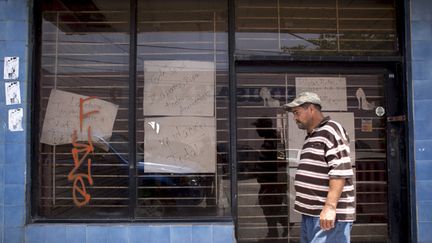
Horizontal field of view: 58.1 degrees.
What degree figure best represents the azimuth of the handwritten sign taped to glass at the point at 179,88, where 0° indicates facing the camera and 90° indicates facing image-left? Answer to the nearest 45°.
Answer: approximately 0°

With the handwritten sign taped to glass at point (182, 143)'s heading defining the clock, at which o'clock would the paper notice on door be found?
The paper notice on door is roughly at 9 o'clock from the handwritten sign taped to glass.

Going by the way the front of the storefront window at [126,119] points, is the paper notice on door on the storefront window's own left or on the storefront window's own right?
on the storefront window's own left

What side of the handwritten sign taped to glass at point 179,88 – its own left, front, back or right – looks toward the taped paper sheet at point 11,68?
right

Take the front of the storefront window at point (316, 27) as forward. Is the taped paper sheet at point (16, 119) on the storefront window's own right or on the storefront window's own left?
on the storefront window's own right

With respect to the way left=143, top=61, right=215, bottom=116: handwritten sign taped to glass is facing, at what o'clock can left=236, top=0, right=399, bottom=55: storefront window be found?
The storefront window is roughly at 9 o'clock from the handwritten sign taped to glass.

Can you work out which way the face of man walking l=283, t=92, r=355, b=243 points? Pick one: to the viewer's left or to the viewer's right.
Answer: to the viewer's left
